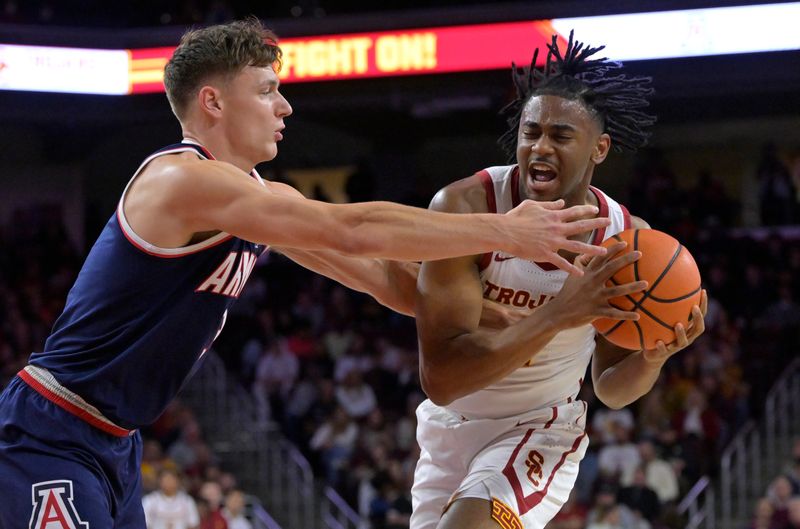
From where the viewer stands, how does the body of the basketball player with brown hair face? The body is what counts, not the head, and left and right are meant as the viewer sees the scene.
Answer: facing to the right of the viewer

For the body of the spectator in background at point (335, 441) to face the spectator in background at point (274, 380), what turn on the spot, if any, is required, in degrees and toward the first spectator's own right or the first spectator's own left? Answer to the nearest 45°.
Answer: approximately 135° to the first spectator's own right

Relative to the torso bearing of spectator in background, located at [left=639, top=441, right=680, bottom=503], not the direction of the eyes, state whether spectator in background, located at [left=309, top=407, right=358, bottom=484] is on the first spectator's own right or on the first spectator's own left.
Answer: on the first spectator's own right

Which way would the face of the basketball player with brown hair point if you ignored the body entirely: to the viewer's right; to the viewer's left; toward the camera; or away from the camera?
to the viewer's right

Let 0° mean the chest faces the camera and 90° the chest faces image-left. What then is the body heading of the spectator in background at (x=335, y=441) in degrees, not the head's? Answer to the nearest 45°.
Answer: approximately 0°

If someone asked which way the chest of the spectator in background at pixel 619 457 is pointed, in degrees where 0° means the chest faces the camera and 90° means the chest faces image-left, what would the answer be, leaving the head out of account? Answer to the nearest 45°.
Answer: approximately 0°

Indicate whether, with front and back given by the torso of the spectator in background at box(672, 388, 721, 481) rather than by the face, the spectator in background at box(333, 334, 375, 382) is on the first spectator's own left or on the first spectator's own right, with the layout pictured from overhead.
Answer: on the first spectator's own right
